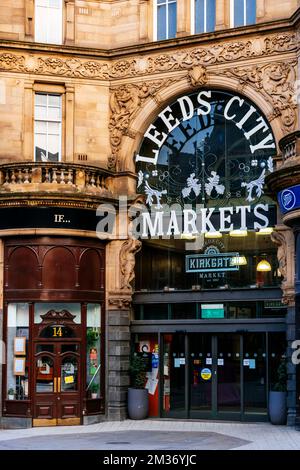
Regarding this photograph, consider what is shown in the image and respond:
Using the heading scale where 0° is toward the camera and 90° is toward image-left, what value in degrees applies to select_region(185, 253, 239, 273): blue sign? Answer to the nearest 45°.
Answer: approximately 0°

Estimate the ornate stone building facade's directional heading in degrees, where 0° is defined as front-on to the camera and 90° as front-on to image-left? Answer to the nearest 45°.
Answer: approximately 0°
